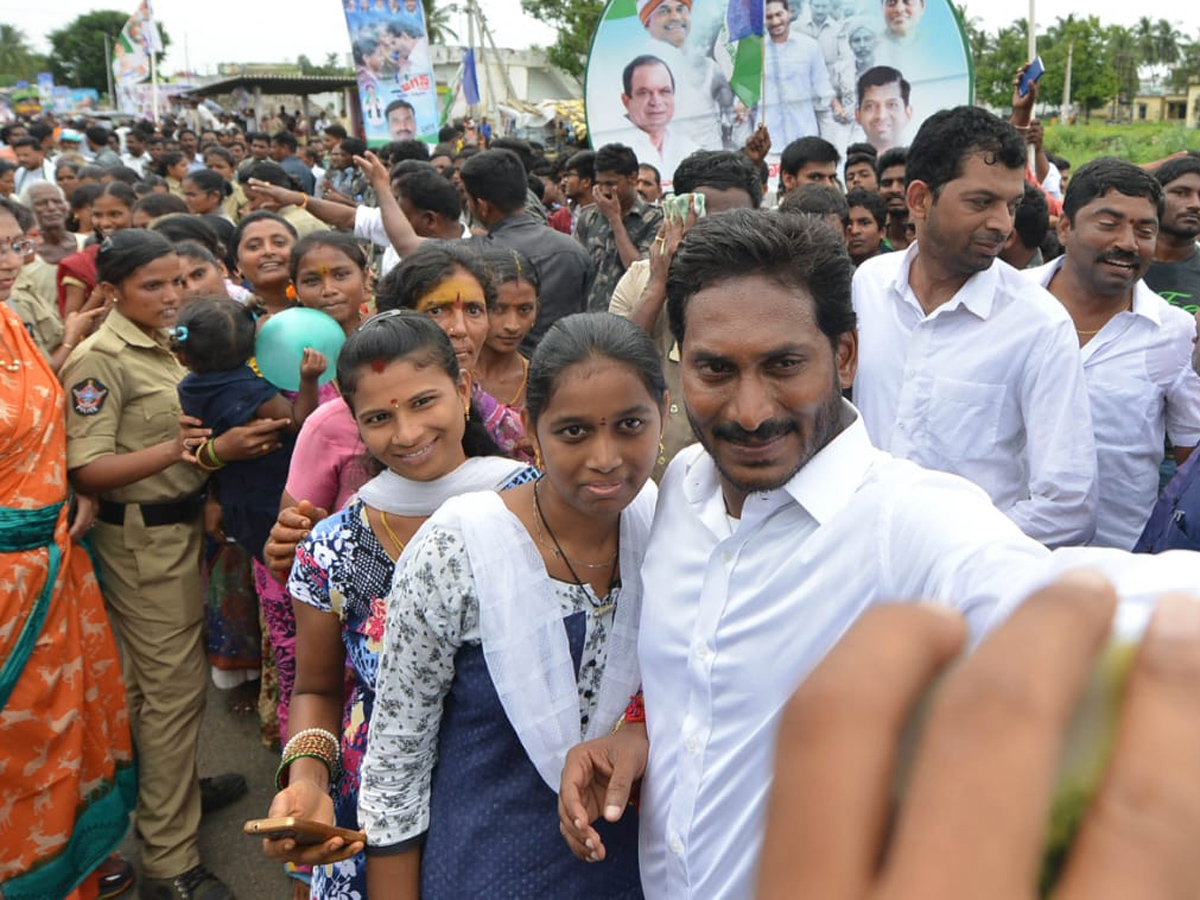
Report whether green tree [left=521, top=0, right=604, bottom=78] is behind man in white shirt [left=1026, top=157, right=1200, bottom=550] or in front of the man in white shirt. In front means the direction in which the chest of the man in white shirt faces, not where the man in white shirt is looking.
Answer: behind

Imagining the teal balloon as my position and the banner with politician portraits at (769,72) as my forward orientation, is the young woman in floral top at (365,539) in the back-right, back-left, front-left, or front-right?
back-right

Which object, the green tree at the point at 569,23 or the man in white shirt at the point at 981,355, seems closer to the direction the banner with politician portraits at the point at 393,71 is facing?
the man in white shirt

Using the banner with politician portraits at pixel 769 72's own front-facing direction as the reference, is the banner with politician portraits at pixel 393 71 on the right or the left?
on its right

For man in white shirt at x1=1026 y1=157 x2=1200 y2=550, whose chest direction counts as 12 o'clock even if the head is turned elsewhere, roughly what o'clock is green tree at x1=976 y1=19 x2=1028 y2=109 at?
The green tree is roughly at 6 o'clock from the man in white shirt.
